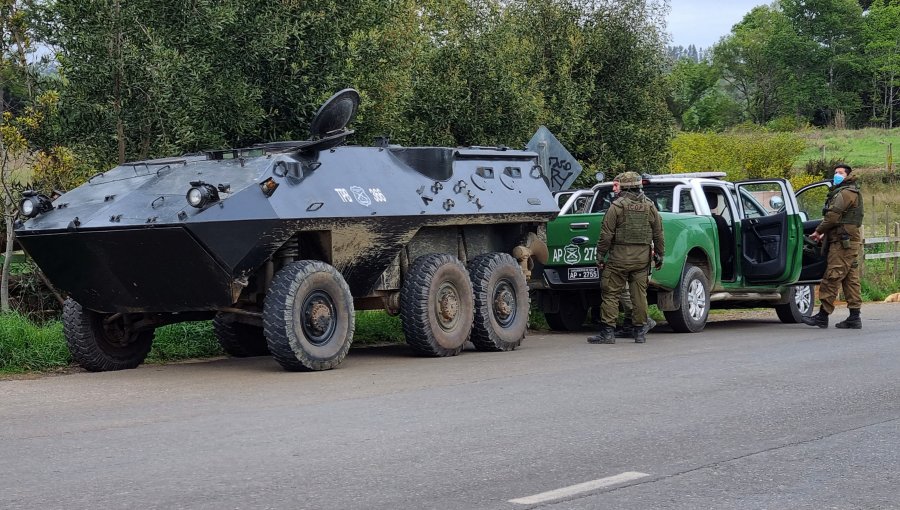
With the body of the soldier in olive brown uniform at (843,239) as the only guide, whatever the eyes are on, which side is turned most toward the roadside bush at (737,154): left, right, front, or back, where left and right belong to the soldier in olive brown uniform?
right

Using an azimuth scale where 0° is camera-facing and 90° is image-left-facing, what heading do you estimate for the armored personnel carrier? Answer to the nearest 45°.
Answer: approximately 45°

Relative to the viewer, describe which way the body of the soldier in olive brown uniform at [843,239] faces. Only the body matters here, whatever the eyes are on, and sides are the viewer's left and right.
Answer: facing to the left of the viewer

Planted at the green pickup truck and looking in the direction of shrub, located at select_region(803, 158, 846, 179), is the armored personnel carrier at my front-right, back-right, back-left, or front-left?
back-left

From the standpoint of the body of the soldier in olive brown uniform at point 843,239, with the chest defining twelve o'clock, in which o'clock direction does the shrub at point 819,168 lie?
The shrub is roughly at 3 o'clock from the soldier in olive brown uniform.

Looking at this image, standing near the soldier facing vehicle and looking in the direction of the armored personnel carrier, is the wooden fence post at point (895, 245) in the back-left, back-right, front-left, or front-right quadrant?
back-right
